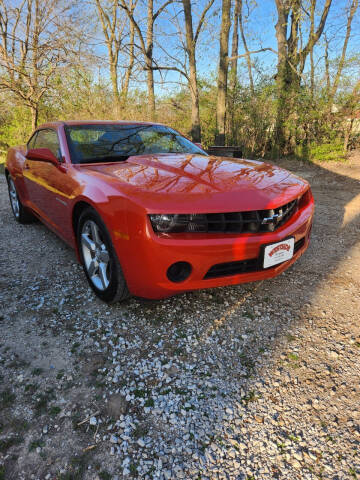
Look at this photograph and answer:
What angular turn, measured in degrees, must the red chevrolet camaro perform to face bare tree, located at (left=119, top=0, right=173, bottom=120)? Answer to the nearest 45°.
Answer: approximately 135° to its left

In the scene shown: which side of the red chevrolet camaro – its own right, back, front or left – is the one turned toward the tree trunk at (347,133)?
left

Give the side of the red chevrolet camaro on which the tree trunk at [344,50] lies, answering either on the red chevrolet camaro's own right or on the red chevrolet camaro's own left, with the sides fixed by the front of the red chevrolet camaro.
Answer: on the red chevrolet camaro's own left

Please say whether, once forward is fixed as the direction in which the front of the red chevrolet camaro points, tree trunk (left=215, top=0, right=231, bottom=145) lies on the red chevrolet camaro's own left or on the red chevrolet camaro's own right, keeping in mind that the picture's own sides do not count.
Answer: on the red chevrolet camaro's own left

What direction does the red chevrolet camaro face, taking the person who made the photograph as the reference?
facing the viewer and to the right of the viewer

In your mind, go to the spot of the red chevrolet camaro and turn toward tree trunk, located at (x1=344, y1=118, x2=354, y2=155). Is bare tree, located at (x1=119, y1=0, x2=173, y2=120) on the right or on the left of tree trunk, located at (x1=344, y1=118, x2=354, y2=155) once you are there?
left

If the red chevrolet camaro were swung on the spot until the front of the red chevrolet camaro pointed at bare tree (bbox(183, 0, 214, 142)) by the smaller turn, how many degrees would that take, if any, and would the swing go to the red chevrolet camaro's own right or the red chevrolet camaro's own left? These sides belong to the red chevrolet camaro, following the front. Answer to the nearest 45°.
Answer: approximately 135° to the red chevrolet camaro's own left
